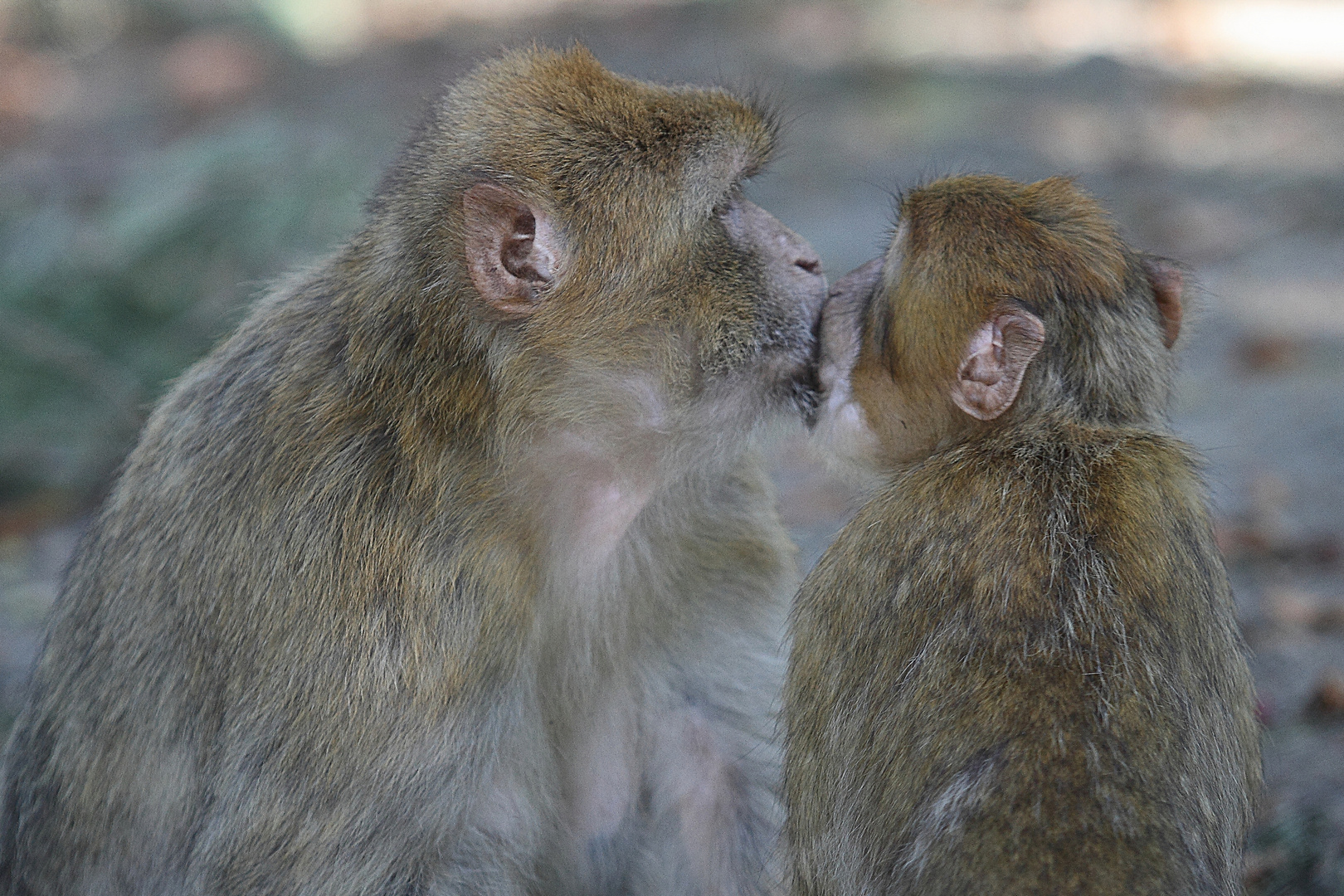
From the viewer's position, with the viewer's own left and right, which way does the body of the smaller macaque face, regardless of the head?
facing away from the viewer and to the left of the viewer

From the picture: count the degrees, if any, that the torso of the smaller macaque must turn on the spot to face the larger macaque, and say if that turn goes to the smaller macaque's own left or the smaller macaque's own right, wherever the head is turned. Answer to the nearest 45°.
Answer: approximately 45° to the smaller macaque's own left

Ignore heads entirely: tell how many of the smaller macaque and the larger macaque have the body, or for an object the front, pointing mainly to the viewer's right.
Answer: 1

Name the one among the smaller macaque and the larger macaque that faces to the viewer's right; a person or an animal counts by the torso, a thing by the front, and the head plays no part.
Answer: the larger macaque

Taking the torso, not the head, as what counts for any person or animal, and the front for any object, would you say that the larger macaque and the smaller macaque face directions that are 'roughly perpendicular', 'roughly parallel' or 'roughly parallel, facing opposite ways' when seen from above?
roughly perpendicular

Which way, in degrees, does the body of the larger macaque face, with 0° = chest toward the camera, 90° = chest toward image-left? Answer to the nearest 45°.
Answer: approximately 270°

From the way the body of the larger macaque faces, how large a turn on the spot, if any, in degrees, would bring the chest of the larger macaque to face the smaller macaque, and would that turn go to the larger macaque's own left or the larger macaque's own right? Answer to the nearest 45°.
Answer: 0° — it already faces it
